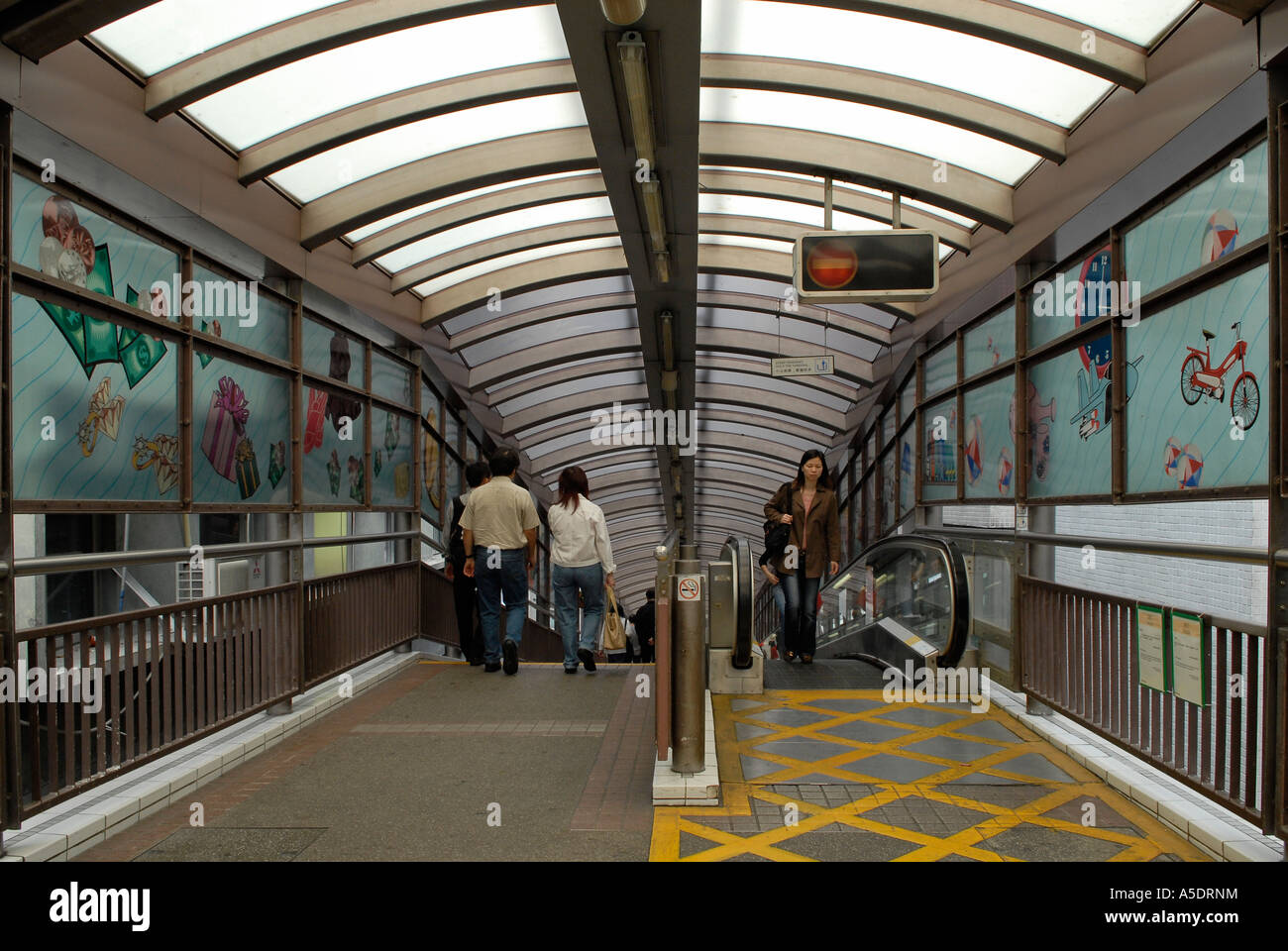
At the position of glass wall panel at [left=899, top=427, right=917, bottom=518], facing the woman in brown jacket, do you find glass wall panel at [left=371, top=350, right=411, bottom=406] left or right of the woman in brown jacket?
right

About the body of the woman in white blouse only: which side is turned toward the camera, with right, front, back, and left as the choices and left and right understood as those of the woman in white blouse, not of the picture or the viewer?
back

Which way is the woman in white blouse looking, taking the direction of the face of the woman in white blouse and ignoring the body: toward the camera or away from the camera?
away from the camera

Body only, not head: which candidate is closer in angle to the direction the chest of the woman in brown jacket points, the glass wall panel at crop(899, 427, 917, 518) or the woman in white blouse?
the woman in white blouse

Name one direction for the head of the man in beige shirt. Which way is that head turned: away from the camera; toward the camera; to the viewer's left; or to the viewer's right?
away from the camera

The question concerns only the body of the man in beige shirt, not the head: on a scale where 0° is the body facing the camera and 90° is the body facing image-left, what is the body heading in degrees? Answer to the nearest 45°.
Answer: approximately 180°

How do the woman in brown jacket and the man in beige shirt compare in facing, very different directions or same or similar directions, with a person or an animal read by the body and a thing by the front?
very different directions

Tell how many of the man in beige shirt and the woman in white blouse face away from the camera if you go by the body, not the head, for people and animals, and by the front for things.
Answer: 2

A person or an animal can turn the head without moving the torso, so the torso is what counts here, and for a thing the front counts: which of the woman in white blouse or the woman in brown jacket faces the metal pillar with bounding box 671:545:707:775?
the woman in brown jacket
